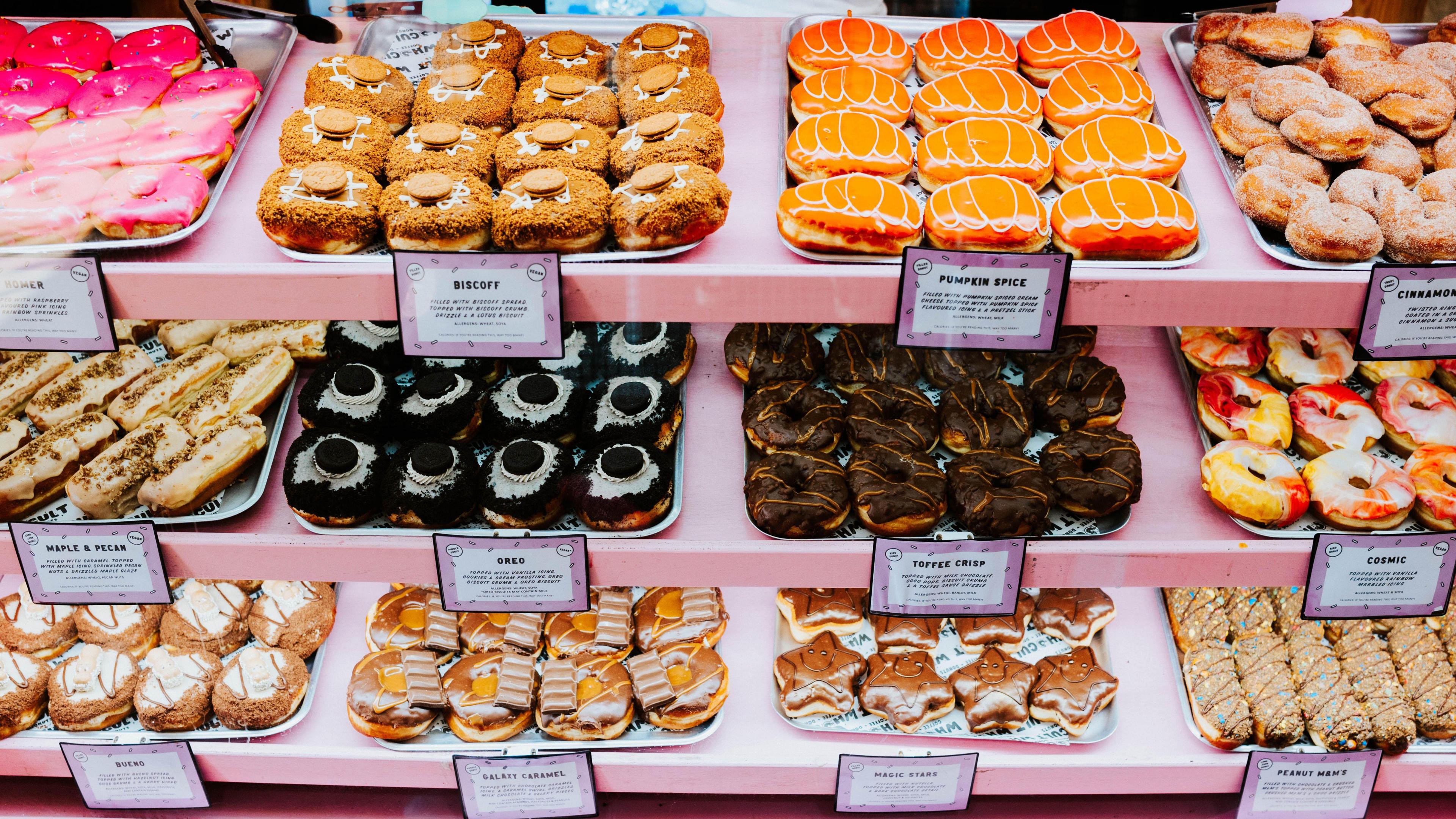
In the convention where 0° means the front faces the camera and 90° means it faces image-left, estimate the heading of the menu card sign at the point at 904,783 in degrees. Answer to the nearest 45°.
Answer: approximately 0°

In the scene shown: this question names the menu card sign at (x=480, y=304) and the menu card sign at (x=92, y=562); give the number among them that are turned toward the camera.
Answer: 2
